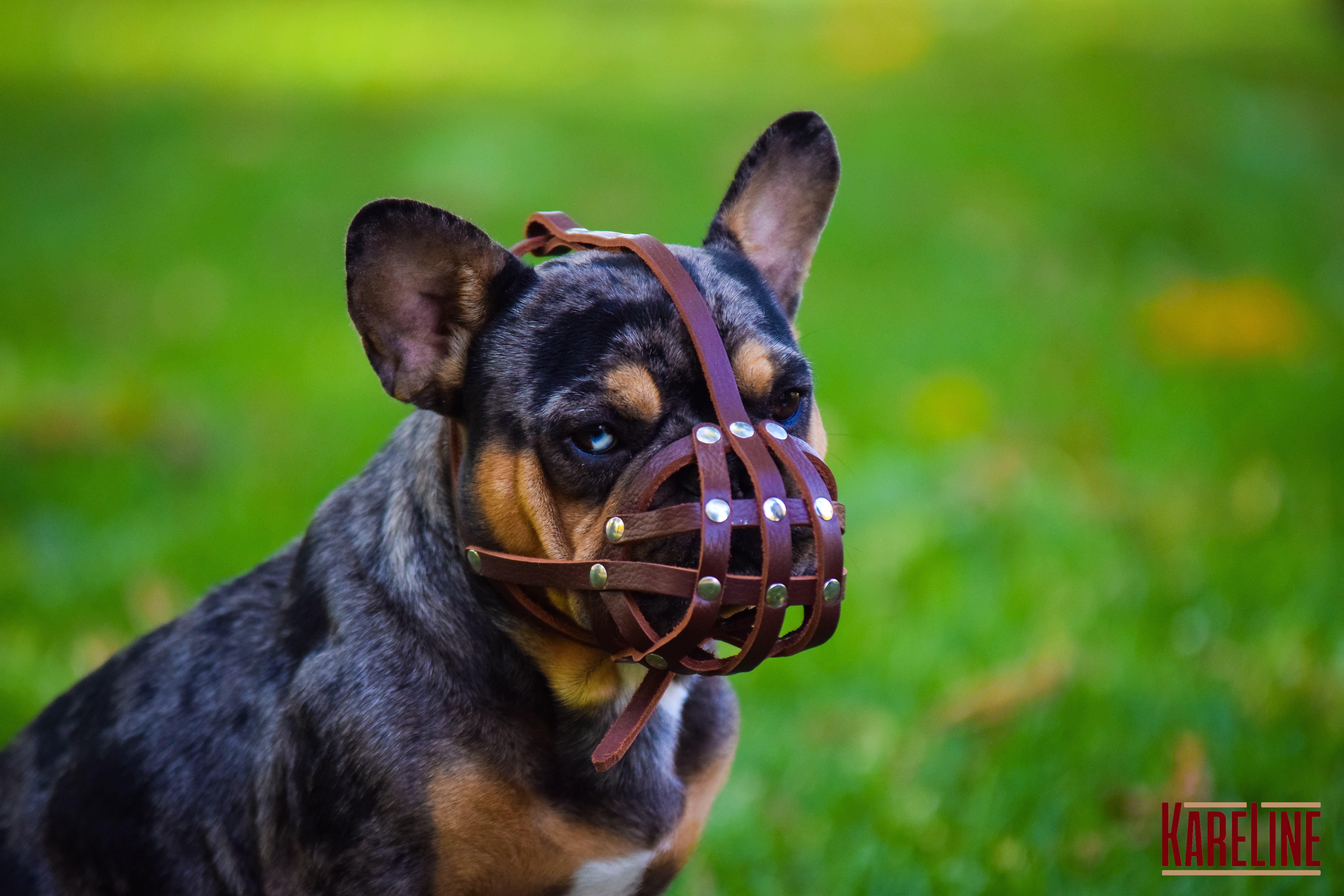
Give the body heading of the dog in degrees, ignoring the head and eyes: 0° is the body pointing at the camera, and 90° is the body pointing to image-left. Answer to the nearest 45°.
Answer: approximately 315°

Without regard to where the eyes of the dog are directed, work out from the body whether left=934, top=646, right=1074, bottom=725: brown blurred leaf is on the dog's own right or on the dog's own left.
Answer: on the dog's own left

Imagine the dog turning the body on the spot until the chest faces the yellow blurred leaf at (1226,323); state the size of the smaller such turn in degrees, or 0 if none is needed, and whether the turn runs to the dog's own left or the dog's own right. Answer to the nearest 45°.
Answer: approximately 90° to the dog's own left

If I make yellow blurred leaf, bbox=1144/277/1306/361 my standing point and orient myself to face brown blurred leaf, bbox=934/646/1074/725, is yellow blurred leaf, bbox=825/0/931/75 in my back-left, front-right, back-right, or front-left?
back-right
